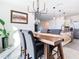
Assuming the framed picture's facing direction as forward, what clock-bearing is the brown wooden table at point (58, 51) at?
The brown wooden table is roughly at 1 o'clock from the framed picture.

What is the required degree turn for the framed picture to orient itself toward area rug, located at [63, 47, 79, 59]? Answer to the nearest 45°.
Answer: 0° — it already faces it

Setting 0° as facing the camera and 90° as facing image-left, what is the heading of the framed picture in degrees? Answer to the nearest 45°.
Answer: approximately 315°
